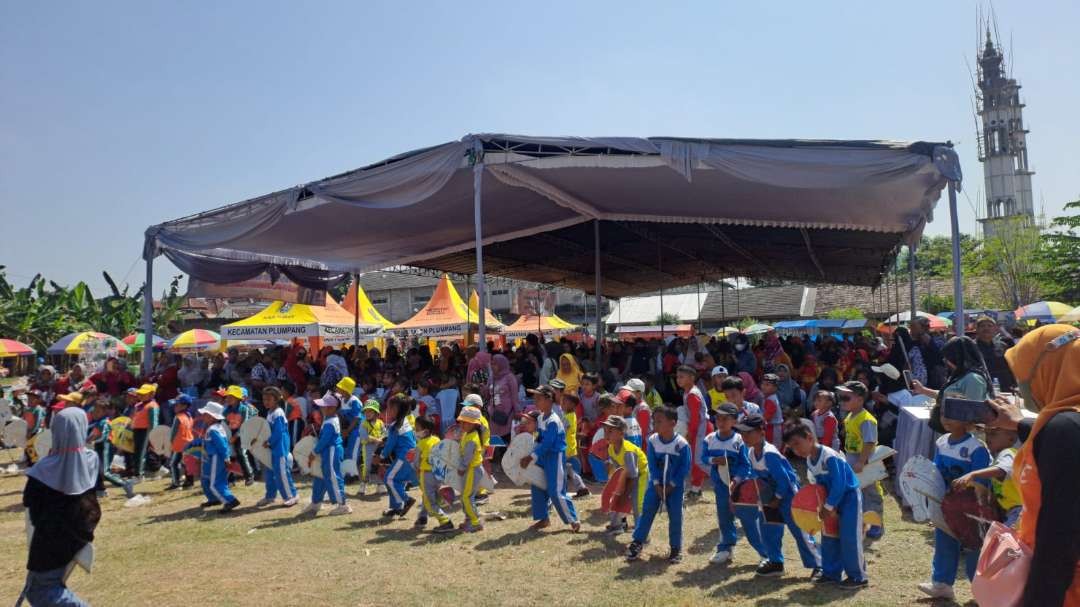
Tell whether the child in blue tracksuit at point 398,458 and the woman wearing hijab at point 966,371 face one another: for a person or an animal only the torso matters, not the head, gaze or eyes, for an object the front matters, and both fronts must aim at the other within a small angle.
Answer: no

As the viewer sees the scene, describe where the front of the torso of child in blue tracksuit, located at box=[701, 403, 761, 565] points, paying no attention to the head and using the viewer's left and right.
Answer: facing the viewer and to the left of the viewer

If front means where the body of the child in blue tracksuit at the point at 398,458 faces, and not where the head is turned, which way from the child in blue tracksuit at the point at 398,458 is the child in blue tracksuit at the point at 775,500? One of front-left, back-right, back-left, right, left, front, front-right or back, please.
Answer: back-left

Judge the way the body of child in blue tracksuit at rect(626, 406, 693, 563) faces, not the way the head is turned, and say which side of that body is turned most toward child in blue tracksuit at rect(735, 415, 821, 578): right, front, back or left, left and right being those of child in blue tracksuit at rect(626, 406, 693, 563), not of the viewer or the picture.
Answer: left

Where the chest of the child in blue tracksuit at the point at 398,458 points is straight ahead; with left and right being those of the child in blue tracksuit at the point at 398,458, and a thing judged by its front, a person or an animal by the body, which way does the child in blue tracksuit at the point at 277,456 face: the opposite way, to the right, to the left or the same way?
the same way

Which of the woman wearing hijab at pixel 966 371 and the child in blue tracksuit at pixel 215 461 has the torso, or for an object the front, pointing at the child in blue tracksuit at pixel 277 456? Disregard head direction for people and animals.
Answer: the woman wearing hijab

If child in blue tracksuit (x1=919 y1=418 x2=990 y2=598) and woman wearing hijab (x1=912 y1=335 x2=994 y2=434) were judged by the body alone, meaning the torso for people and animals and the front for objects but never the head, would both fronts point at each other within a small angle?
no

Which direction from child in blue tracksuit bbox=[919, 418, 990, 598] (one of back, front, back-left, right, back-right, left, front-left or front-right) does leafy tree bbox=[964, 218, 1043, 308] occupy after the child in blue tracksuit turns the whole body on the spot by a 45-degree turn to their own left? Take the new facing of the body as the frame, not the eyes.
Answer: back

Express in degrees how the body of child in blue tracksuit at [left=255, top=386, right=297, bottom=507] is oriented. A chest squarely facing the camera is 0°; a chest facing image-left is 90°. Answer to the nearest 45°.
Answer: approximately 90°

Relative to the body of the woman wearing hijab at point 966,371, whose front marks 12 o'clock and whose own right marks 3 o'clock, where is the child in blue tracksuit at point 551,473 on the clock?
The child in blue tracksuit is roughly at 12 o'clock from the woman wearing hijab.

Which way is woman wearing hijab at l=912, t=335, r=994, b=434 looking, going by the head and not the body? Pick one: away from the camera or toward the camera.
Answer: toward the camera

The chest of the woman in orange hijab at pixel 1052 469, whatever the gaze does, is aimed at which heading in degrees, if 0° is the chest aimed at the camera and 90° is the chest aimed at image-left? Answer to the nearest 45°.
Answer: approximately 90°

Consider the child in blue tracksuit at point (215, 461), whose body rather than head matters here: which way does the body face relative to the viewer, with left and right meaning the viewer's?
facing to the left of the viewer

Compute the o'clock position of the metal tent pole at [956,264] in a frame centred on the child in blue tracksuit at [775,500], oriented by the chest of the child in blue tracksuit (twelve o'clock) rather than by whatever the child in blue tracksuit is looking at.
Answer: The metal tent pole is roughly at 4 o'clock from the child in blue tracksuit.

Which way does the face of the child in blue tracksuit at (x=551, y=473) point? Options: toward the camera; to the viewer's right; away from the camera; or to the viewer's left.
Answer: to the viewer's left

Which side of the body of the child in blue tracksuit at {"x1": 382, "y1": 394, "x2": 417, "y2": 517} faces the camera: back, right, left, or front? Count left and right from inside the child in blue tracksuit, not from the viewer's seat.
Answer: left

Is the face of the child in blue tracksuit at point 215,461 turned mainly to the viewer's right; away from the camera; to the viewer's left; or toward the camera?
to the viewer's left

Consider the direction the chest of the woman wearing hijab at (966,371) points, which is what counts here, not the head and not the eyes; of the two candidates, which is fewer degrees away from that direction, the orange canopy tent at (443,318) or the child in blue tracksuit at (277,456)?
the child in blue tracksuit

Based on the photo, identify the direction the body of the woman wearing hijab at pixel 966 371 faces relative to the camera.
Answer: to the viewer's left

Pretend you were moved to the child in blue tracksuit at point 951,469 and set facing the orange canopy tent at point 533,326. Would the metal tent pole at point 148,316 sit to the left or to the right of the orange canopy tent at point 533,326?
left
